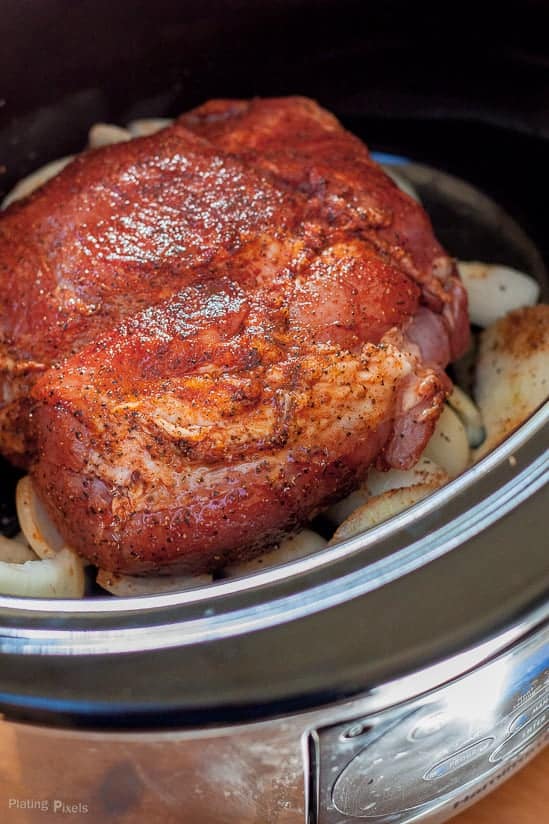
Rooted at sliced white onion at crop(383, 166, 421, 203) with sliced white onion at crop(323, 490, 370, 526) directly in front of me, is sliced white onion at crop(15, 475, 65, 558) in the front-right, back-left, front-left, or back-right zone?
front-right

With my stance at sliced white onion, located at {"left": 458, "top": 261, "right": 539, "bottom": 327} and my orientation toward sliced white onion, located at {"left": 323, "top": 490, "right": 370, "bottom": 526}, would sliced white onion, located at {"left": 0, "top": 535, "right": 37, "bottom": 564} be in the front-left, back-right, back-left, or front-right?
front-right

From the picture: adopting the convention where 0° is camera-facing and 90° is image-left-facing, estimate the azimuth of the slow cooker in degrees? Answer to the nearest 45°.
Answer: approximately 315°
